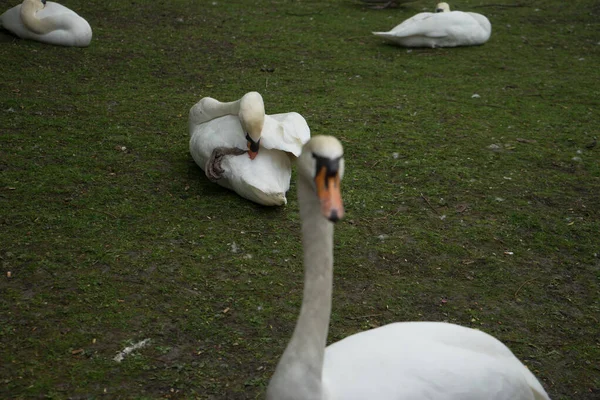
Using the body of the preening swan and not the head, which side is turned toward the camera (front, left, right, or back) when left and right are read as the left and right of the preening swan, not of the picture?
left

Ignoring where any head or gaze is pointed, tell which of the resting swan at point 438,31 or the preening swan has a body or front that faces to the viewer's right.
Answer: the resting swan

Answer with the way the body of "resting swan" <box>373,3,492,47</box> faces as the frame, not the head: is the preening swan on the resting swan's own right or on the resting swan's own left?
on the resting swan's own right

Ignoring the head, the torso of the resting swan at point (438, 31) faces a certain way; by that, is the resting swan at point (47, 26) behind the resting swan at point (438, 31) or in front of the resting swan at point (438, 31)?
behind

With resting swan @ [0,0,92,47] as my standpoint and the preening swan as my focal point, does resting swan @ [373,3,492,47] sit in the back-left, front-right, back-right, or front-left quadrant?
front-left

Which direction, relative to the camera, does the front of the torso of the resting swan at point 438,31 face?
to the viewer's right
